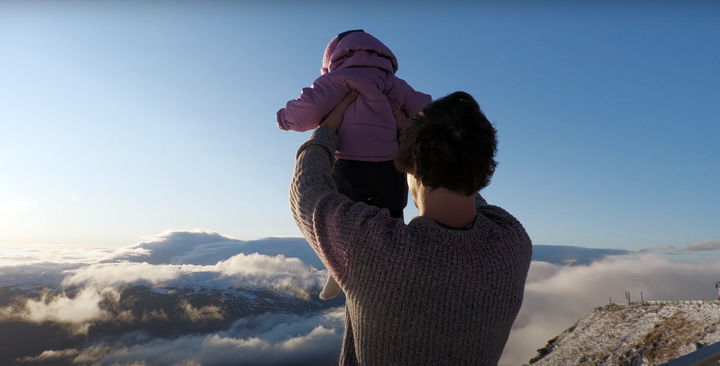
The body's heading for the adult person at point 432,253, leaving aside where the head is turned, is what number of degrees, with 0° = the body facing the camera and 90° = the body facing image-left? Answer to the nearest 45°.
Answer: approximately 135°
